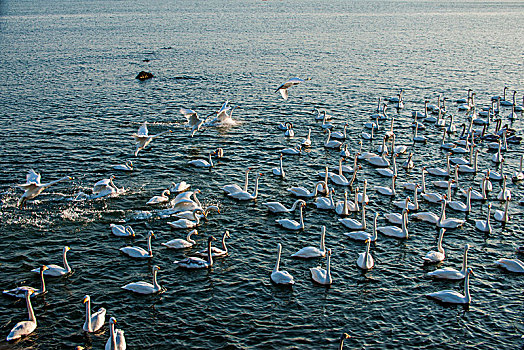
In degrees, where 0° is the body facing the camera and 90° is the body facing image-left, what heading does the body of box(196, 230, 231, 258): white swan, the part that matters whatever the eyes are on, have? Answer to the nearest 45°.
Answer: approximately 270°

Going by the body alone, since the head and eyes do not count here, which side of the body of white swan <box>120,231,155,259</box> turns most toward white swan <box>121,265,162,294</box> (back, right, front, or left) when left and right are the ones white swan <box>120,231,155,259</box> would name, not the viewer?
right

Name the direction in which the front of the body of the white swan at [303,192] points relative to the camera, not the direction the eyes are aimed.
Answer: to the viewer's right

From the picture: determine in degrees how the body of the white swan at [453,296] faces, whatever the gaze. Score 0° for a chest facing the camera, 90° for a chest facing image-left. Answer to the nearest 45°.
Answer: approximately 270°

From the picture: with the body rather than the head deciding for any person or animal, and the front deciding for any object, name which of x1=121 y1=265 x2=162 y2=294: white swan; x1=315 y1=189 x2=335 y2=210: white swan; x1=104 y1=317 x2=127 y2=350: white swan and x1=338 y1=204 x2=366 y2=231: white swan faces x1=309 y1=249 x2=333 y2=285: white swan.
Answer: x1=121 y1=265 x2=162 y2=294: white swan

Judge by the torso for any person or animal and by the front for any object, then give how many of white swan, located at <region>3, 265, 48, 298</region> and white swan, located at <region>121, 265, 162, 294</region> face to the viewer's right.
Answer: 2

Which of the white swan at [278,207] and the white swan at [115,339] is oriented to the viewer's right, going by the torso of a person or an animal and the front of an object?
the white swan at [278,207]

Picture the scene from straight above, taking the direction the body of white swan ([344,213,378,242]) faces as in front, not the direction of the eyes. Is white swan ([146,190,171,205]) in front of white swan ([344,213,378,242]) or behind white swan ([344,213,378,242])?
behind

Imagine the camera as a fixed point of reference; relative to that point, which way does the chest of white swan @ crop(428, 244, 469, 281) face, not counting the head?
to the viewer's right
